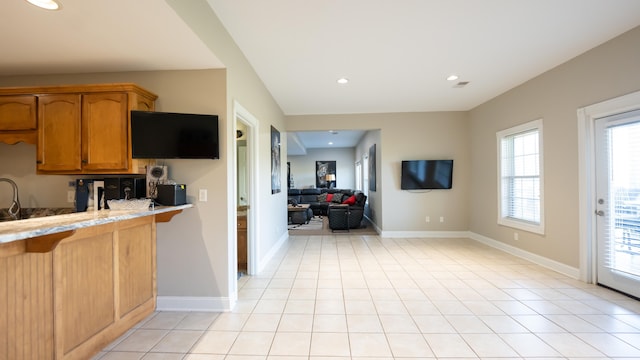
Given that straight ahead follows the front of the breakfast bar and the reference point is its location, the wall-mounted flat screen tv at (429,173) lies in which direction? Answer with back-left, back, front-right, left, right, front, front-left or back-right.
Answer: front-left

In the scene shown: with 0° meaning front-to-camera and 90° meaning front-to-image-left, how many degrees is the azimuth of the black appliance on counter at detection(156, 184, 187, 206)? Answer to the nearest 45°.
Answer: approximately 0°

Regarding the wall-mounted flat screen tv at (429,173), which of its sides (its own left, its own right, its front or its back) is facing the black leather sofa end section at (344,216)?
right

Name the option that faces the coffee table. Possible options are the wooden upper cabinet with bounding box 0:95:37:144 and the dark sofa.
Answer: the dark sofa

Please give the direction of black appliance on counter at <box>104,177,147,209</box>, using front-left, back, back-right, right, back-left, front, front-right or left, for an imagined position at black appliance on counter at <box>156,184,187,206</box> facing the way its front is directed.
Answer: back-right
